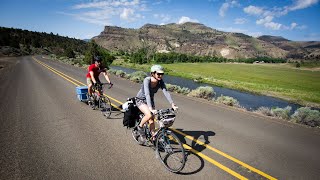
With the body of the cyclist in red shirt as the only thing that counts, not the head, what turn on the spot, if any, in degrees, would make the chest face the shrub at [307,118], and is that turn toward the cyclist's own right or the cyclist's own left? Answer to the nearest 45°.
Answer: approximately 45° to the cyclist's own left

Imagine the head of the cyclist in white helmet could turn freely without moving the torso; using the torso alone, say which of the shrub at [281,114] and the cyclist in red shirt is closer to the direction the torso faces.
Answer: the shrub

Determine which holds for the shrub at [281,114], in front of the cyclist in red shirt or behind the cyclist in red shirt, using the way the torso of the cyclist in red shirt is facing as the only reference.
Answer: in front

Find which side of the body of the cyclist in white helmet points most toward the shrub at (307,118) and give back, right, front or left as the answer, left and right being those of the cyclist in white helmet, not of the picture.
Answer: left

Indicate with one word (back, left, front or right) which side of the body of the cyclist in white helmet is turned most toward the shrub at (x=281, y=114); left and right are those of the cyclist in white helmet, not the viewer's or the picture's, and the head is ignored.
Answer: left

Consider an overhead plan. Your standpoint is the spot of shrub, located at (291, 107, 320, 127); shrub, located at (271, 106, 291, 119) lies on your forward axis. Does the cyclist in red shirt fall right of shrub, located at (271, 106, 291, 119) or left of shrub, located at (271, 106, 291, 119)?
left

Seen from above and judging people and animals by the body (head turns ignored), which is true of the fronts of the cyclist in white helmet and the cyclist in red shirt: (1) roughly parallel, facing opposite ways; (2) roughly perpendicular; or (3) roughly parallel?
roughly parallel

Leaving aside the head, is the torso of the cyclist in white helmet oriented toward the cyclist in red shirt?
no

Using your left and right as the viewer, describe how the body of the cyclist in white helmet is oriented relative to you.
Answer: facing the viewer and to the right of the viewer

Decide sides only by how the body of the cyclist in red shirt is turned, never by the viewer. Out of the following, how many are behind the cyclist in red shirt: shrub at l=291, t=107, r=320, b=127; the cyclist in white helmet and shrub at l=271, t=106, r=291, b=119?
0

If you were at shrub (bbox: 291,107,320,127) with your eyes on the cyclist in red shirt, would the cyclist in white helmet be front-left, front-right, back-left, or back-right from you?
front-left

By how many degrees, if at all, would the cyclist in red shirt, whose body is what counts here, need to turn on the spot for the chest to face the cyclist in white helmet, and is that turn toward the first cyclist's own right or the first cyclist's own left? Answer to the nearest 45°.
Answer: approximately 45° to the first cyclist's own right

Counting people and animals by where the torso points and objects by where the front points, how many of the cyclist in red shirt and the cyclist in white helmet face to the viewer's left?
0
